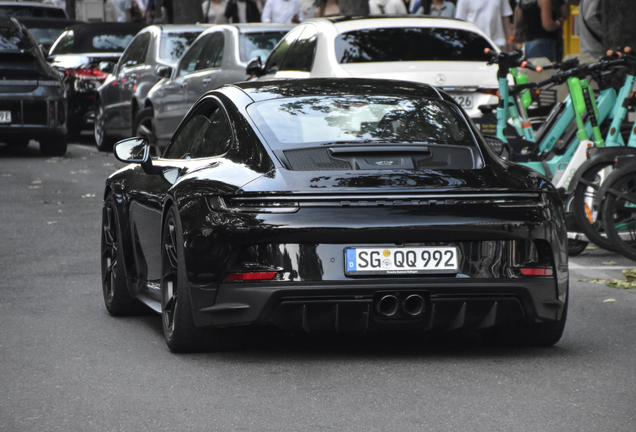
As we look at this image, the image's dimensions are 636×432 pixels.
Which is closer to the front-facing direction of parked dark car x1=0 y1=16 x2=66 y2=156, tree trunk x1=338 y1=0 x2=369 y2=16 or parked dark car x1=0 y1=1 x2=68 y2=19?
the parked dark car

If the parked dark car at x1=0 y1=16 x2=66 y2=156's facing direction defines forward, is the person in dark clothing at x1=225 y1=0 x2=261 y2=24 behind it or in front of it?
in front

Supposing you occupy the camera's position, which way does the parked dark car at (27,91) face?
facing away from the viewer

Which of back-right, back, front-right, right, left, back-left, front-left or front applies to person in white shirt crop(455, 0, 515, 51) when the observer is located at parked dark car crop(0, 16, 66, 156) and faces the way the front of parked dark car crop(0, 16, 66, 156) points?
right

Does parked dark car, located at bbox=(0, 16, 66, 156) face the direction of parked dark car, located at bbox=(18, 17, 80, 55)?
yes

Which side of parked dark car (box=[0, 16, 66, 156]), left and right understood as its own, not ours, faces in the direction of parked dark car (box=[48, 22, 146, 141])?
front

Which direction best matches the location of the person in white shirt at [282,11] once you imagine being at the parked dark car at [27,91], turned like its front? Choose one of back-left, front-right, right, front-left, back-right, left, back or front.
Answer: front-right

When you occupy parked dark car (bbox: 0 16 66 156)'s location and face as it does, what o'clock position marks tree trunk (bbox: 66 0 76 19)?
The tree trunk is roughly at 12 o'clock from the parked dark car.

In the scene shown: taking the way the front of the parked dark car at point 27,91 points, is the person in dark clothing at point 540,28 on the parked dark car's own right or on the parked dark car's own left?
on the parked dark car's own right
